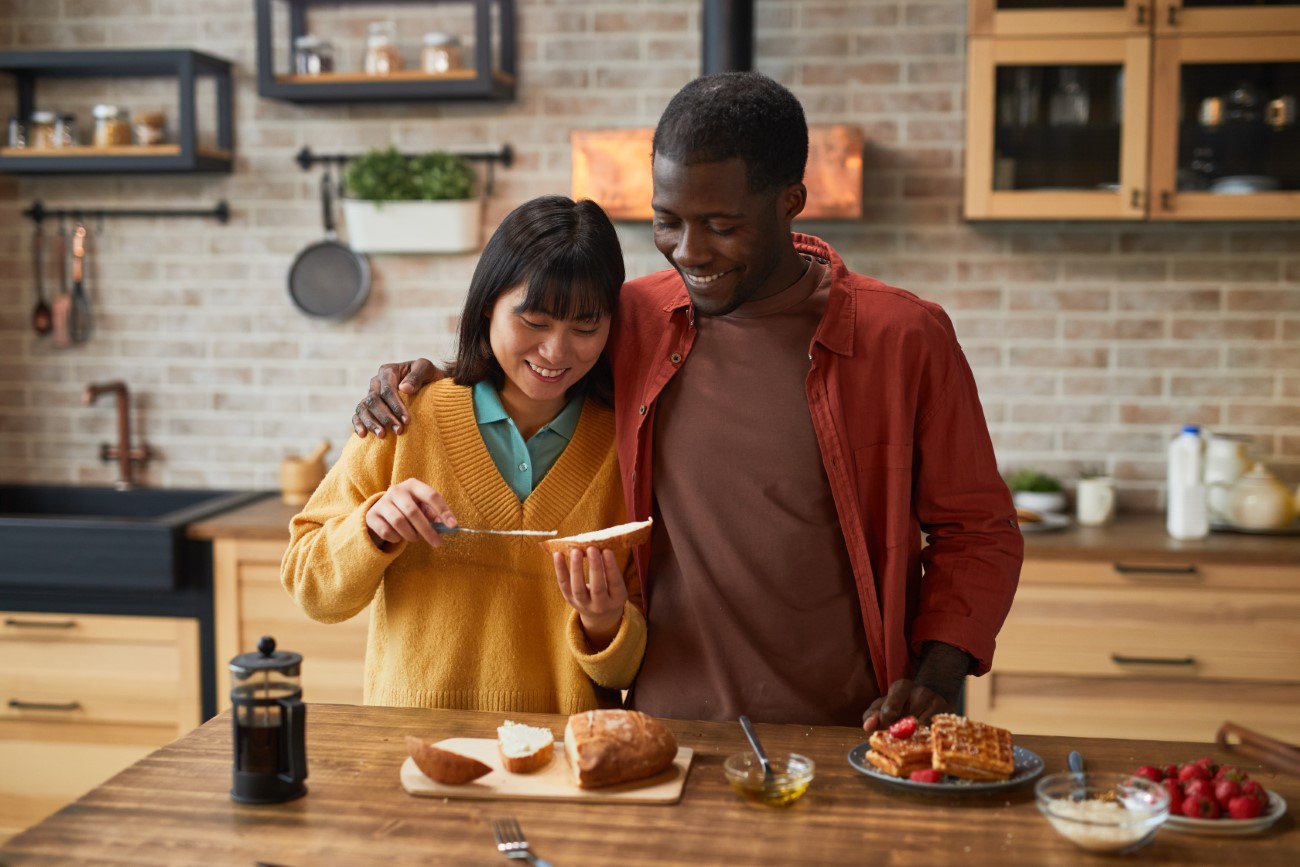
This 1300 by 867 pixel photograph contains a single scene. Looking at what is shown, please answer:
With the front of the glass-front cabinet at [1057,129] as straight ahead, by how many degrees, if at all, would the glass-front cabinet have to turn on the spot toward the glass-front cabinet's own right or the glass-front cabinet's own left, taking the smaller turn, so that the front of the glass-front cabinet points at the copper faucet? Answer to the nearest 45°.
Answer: approximately 90° to the glass-front cabinet's own right

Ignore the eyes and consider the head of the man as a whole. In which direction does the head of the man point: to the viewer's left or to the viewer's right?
to the viewer's left

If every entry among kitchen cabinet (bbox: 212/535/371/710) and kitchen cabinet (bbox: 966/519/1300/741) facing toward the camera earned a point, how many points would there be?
2

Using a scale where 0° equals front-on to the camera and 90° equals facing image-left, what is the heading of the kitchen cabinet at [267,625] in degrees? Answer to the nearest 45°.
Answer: approximately 0°
